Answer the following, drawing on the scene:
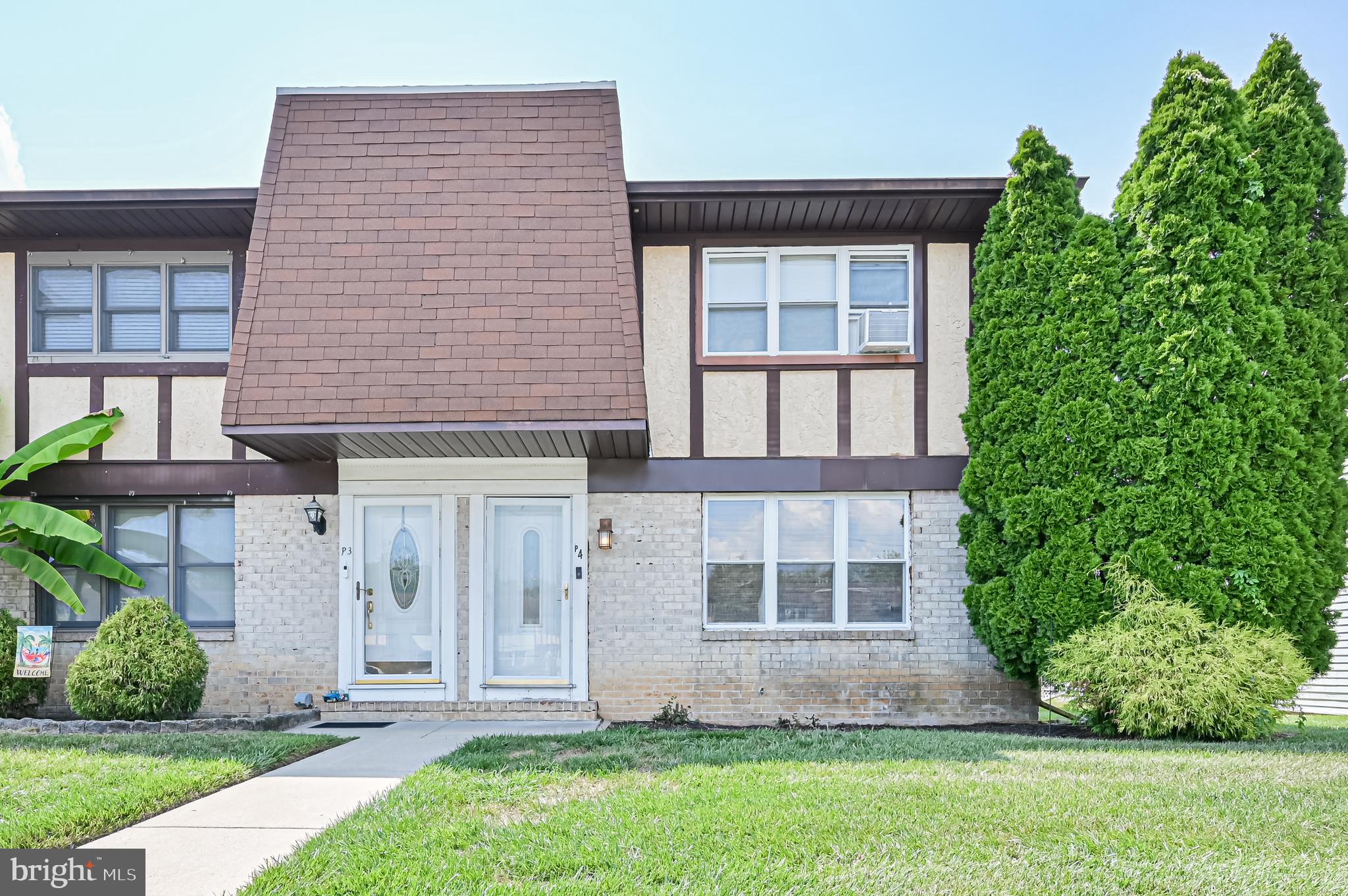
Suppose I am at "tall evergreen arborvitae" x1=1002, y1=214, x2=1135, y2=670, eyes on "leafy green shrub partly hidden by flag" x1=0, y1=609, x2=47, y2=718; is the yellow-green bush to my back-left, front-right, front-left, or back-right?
back-left

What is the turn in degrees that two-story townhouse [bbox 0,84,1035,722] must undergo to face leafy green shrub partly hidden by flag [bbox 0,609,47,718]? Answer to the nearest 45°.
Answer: approximately 90° to its right

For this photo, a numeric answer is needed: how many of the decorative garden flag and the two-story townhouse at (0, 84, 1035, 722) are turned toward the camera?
2

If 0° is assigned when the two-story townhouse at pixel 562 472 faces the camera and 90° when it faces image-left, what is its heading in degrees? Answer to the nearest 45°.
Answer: approximately 0°

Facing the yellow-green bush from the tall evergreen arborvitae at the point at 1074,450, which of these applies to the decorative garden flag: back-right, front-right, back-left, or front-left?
back-right
